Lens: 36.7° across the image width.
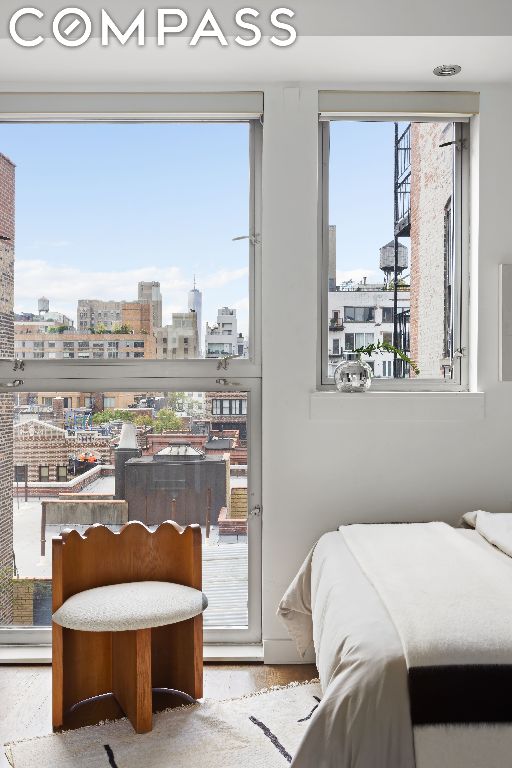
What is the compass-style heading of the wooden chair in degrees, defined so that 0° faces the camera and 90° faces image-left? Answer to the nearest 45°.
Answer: approximately 315°

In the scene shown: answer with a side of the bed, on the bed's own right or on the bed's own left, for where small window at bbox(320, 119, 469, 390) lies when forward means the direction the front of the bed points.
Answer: on the bed's own right
